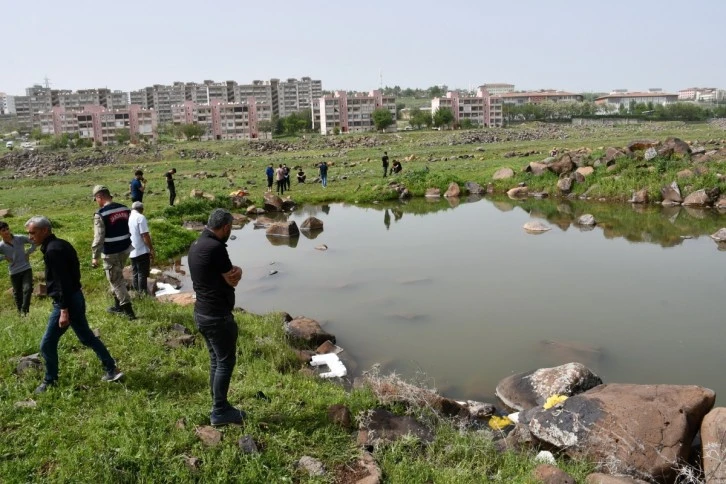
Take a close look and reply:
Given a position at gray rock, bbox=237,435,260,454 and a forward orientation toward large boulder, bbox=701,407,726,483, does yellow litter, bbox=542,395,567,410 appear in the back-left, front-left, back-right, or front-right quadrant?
front-left

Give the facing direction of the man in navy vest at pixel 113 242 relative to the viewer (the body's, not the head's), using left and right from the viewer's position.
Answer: facing away from the viewer and to the left of the viewer

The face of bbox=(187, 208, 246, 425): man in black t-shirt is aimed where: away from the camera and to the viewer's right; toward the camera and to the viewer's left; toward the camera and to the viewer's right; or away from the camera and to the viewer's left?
away from the camera and to the viewer's right

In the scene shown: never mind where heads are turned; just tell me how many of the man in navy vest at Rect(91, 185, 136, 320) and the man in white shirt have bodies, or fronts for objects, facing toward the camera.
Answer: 0

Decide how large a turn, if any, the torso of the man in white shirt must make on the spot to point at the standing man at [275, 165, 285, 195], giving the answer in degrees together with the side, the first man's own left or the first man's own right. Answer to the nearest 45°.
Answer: approximately 45° to the first man's own left

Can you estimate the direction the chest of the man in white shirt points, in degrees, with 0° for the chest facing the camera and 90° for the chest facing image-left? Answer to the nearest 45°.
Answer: approximately 225°
